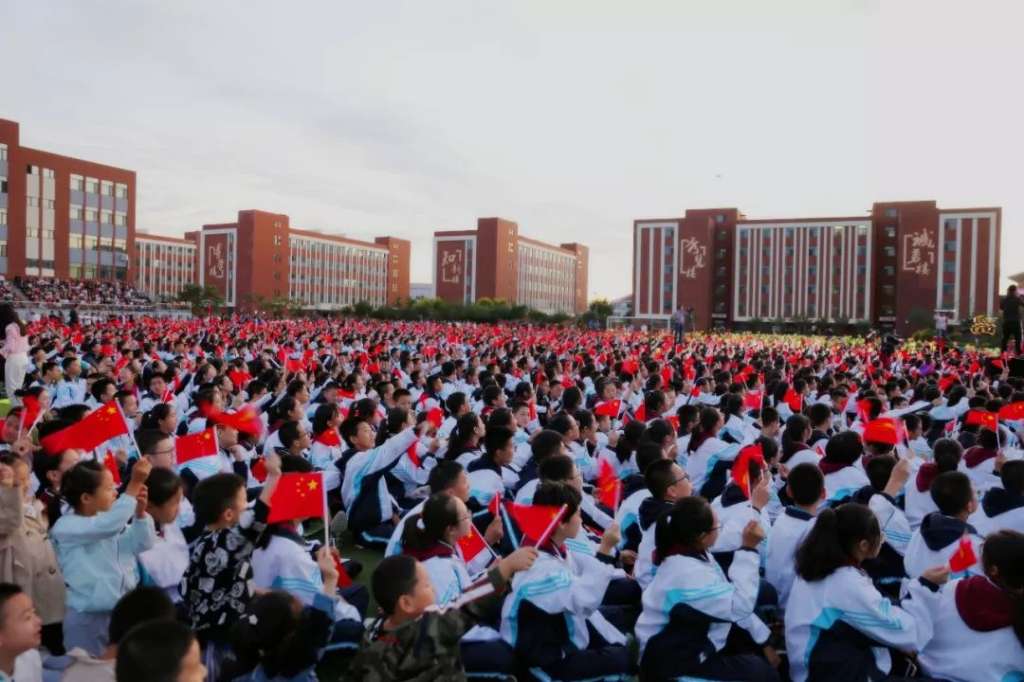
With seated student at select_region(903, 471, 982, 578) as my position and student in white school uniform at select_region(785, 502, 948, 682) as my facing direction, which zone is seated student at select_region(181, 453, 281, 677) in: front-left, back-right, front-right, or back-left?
front-right

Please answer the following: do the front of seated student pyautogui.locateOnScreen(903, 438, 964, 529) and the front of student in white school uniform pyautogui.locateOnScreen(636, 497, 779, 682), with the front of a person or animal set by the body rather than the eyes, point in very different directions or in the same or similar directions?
same or similar directions

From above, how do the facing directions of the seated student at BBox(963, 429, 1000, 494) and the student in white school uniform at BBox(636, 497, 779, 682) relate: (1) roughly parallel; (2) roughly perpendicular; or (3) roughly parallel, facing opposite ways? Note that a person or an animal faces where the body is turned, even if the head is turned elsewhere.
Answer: roughly parallel

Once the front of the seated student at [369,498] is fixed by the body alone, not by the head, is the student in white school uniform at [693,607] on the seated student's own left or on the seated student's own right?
on the seated student's own right

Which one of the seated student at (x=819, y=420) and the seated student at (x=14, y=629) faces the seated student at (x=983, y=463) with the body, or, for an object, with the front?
the seated student at (x=14, y=629)

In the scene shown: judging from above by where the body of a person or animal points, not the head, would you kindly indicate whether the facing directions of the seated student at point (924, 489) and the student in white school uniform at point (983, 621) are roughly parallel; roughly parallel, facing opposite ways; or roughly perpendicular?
roughly parallel

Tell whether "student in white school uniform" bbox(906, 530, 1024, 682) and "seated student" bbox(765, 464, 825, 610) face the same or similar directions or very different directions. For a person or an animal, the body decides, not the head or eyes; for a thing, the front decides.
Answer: same or similar directions

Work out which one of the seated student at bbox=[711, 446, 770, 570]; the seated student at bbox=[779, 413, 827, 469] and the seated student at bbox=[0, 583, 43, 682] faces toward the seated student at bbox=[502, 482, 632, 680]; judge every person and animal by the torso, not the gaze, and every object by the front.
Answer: the seated student at bbox=[0, 583, 43, 682]

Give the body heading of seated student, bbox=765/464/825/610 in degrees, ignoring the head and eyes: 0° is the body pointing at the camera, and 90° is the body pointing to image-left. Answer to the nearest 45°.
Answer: approximately 225°

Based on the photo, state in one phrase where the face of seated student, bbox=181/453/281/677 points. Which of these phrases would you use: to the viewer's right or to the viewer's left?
to the viewer's right

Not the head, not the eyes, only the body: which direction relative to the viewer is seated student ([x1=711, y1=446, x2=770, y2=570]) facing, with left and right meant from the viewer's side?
facing away from the viewer and to the right of the viewer

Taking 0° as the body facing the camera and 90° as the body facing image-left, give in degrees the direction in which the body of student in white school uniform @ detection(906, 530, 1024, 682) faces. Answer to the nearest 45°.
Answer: approximately 225°

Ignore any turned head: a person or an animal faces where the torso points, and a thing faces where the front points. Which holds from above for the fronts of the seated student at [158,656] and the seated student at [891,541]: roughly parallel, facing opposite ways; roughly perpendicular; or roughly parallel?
roughly parallel

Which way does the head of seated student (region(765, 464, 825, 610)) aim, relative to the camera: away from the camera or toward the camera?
away from the camera

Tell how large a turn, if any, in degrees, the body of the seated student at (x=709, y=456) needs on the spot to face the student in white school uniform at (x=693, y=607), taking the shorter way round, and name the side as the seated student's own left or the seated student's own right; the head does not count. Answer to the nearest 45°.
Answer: approximately 135° to the seated student's own right
